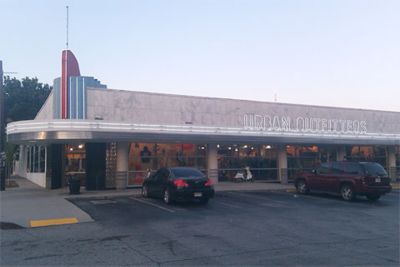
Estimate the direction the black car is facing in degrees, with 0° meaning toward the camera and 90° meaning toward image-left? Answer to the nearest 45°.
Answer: approximately 135°

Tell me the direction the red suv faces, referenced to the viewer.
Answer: facing away from the viewer and to the left of the viewer

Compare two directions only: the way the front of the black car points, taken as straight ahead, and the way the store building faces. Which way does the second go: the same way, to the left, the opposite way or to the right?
the opposite way

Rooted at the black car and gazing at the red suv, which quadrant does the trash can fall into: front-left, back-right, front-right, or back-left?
back-left

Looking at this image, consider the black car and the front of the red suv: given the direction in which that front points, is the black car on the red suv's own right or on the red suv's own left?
on the red suv's own left

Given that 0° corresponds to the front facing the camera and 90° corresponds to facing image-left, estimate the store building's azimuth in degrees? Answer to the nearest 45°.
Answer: approximately 315°
